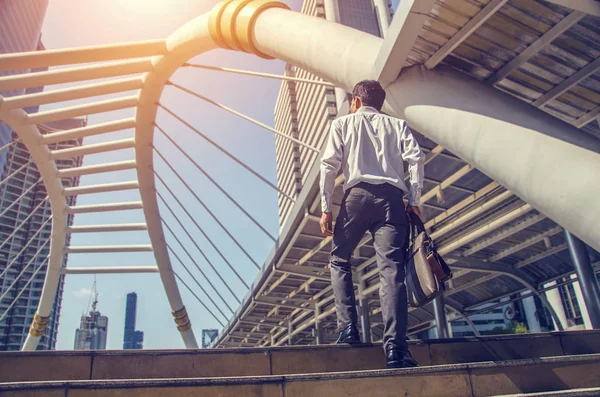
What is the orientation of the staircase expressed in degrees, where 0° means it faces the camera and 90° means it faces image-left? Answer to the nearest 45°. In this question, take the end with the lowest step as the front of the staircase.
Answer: approximately 0°

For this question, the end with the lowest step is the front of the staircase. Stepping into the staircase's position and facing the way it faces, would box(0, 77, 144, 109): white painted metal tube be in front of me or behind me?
behind

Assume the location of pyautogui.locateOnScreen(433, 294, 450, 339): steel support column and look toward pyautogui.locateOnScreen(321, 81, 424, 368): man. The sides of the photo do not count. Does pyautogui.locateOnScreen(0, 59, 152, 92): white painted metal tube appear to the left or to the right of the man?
right

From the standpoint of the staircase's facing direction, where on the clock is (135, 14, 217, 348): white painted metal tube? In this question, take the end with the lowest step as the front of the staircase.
The white painted metal tube is roughly at 5 o'clock from the staircase.

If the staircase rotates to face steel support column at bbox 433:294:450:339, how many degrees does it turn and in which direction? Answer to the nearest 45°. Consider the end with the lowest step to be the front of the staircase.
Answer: approximately 180°

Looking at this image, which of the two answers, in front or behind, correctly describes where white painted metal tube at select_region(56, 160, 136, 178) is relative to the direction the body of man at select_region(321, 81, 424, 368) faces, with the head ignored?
in front

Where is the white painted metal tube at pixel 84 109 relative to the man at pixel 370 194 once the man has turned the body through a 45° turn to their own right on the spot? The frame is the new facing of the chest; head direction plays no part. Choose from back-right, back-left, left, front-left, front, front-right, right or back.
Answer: left

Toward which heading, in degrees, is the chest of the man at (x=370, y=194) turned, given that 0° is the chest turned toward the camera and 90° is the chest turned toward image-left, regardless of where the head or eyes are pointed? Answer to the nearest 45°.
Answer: approximately 180°

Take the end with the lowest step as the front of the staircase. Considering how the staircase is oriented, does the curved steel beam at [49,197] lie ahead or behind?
behind

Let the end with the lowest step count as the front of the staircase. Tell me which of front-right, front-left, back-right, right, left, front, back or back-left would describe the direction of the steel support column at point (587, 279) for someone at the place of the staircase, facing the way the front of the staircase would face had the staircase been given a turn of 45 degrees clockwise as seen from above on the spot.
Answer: back
